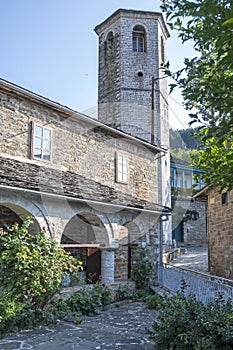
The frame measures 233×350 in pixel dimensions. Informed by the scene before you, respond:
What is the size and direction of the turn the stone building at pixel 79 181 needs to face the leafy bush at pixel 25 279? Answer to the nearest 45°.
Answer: approximately 45° to its right

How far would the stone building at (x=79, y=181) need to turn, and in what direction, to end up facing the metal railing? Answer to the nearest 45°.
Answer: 0° — it already faces it

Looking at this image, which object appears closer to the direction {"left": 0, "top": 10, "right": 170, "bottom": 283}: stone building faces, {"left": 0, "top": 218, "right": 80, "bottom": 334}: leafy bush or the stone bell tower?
the leafy bush

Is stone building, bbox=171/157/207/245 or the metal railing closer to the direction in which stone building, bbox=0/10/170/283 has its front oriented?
the metal railing

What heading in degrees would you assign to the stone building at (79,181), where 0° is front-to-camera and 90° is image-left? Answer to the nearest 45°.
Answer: approximately 315°

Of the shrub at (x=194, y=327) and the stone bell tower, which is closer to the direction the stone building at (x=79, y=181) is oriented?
the shrub

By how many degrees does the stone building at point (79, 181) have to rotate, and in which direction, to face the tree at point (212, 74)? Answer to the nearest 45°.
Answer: approximately 45° to its right

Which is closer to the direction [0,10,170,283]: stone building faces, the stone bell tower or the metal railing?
the metal railing
